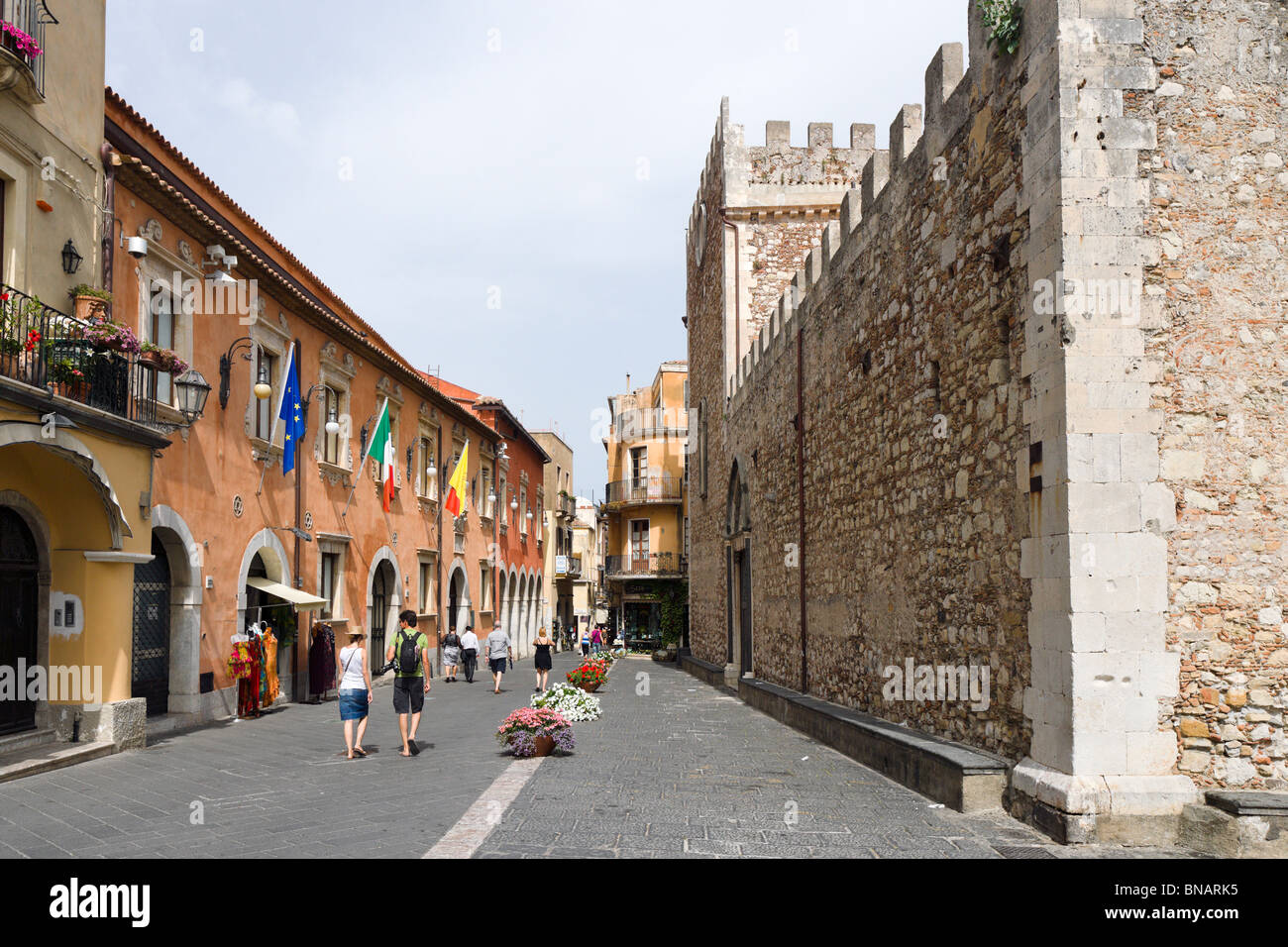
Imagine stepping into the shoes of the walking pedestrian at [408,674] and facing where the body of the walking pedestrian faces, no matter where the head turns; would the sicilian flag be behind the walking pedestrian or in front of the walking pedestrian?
in front

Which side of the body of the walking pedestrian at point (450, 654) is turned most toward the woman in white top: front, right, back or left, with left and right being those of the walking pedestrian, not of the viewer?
back

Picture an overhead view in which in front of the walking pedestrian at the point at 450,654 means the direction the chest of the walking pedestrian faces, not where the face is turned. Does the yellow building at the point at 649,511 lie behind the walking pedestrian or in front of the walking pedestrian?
in front

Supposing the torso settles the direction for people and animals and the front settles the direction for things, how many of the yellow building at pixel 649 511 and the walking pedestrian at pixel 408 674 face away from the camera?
1

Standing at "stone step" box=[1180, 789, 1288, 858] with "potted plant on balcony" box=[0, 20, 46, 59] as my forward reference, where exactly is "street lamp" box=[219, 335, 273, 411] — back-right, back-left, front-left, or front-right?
front-right

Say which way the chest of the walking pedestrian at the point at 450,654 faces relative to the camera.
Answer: away from the camera

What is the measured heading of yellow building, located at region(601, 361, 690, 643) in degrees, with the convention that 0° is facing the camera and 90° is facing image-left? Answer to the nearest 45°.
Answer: approximately 0°

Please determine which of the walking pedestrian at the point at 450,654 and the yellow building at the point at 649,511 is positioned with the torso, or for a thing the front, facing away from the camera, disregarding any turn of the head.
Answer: the walking pedestrian

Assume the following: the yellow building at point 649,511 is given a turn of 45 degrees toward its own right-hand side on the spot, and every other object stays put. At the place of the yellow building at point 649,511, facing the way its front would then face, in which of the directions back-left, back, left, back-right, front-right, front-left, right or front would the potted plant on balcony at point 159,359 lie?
front-left
